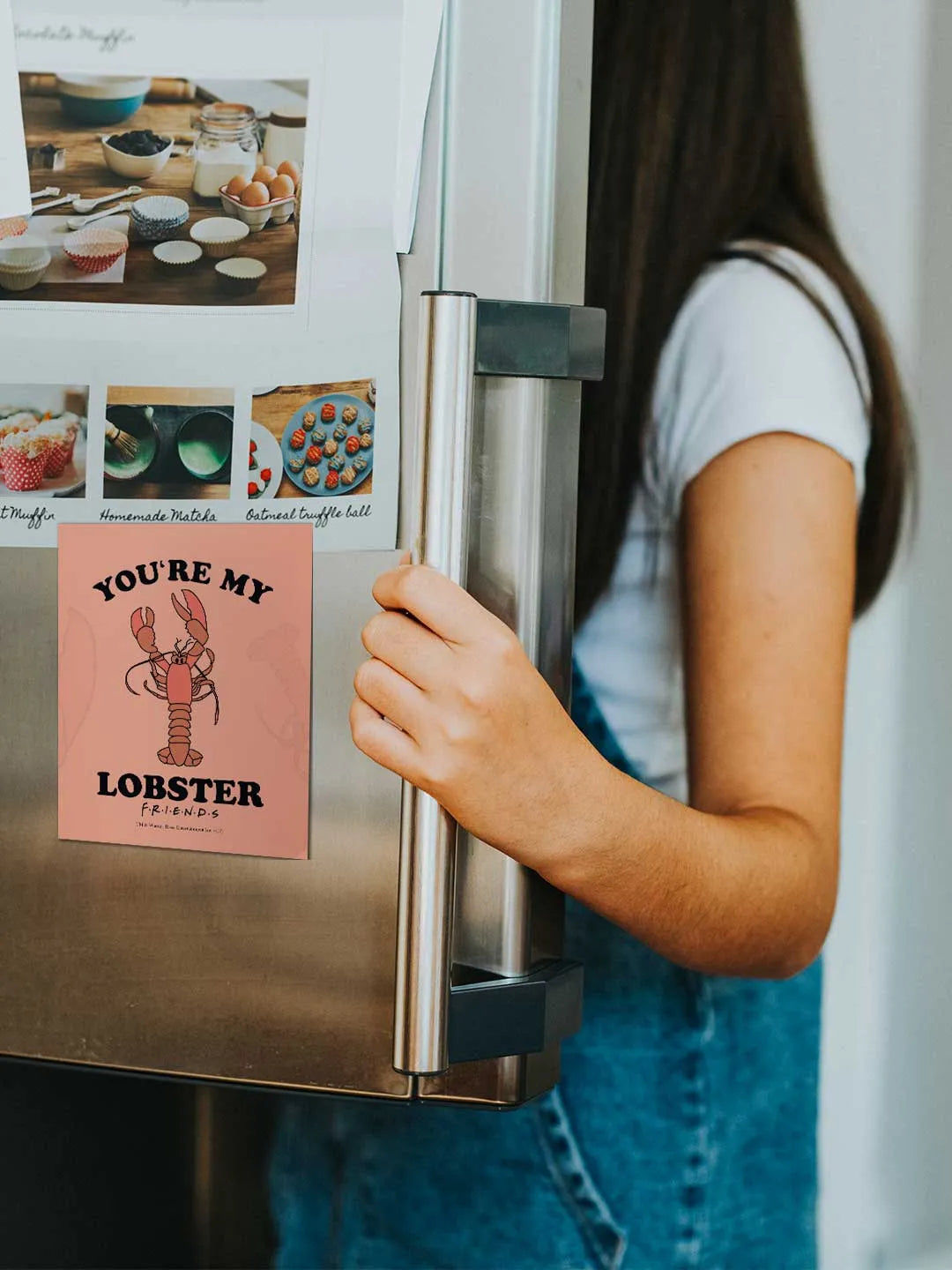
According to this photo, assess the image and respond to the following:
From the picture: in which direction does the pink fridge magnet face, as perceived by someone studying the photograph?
facing the viewer

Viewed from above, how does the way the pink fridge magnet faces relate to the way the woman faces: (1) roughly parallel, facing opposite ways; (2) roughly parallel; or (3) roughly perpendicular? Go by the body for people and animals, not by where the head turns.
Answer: roughly perpendicular

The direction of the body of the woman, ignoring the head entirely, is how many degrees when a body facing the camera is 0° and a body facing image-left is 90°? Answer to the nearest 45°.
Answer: approximately 90°

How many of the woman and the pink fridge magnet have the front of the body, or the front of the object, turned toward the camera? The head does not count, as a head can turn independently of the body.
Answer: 1

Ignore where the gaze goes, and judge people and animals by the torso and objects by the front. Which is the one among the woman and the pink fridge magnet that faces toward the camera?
the pink fridge magnet
